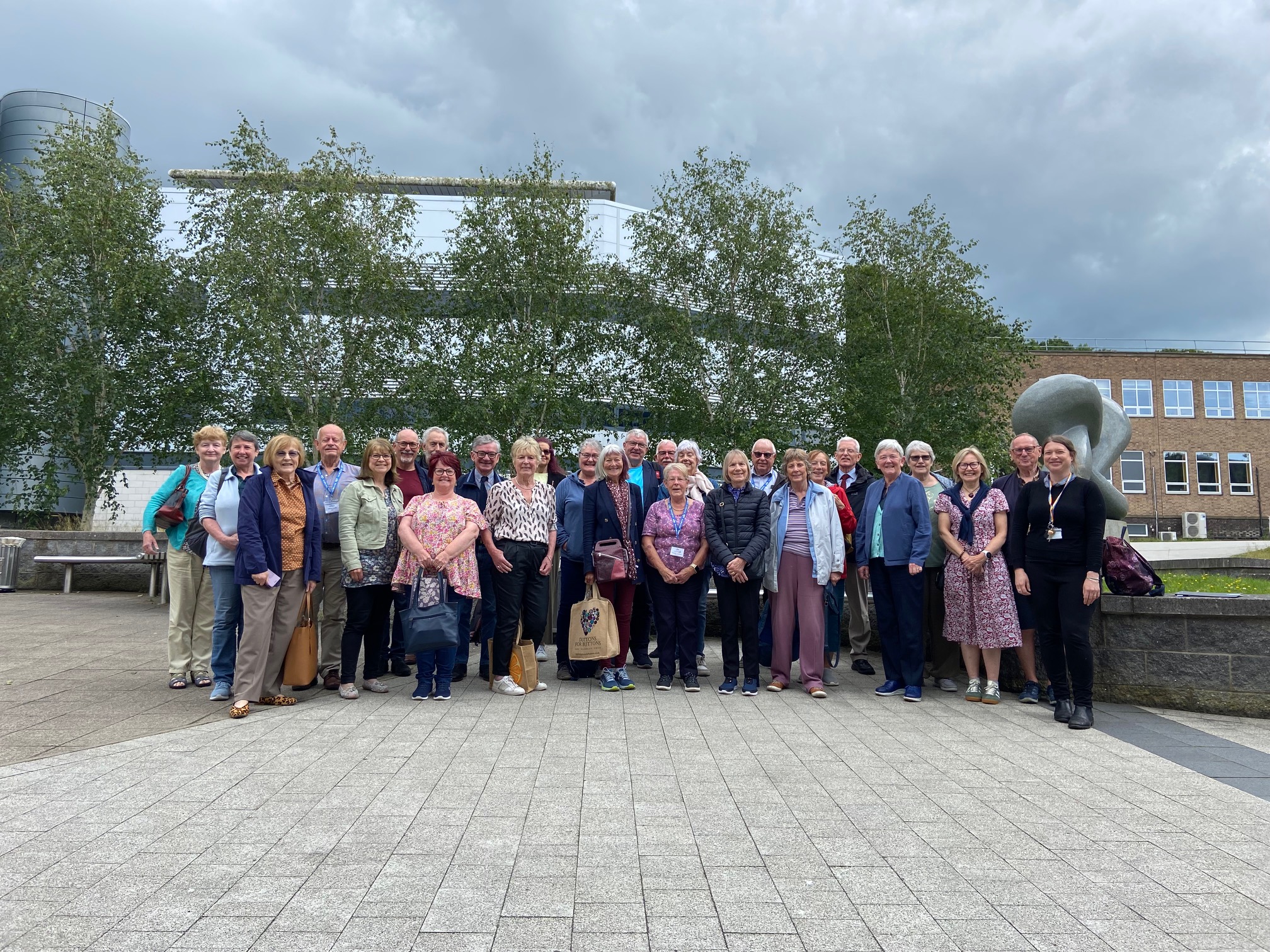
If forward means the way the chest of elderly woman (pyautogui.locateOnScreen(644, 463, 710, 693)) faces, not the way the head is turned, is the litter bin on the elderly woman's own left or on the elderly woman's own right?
on the elderly woman's own right

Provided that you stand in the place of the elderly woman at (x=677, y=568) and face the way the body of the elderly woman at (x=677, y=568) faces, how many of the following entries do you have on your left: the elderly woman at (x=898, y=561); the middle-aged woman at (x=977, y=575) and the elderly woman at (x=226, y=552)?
2

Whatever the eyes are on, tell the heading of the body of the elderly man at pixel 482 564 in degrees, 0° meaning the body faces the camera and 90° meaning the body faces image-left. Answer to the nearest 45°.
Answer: approximately 0°

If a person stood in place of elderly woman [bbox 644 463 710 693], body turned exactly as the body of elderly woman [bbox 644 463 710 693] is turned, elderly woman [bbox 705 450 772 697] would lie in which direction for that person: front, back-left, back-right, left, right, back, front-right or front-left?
left

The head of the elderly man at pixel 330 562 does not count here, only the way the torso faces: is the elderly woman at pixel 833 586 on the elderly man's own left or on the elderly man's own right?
on the elderly man's own left

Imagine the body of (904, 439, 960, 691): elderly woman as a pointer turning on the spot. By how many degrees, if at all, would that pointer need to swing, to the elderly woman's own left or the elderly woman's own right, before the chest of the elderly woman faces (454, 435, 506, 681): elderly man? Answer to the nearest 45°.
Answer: approximately 90° to the elderly woman's own right

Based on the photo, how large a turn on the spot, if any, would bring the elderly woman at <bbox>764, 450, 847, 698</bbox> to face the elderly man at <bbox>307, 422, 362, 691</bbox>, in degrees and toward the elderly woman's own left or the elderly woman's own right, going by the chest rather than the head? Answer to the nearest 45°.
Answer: approximately 90° to the elderly woman's own right

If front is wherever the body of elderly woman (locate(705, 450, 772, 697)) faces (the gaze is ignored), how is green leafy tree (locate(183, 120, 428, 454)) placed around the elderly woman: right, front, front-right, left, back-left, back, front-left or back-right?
back-right

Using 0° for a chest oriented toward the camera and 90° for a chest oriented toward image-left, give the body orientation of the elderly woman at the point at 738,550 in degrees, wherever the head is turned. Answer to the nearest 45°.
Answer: approximately 0°
